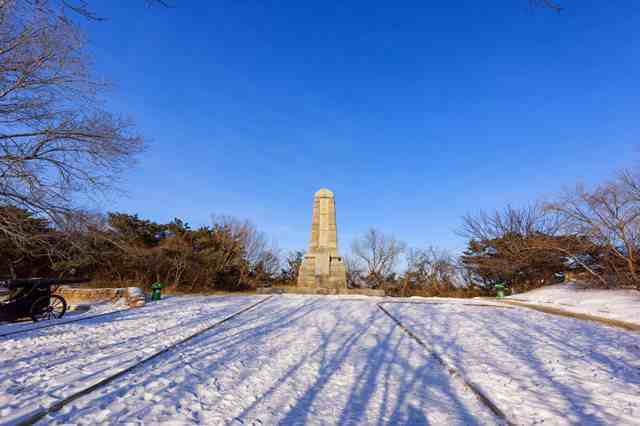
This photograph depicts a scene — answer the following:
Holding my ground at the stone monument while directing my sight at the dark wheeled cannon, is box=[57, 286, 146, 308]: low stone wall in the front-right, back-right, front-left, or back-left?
front-right

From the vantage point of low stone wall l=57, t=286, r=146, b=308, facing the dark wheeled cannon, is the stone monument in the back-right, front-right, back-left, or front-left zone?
back-left
